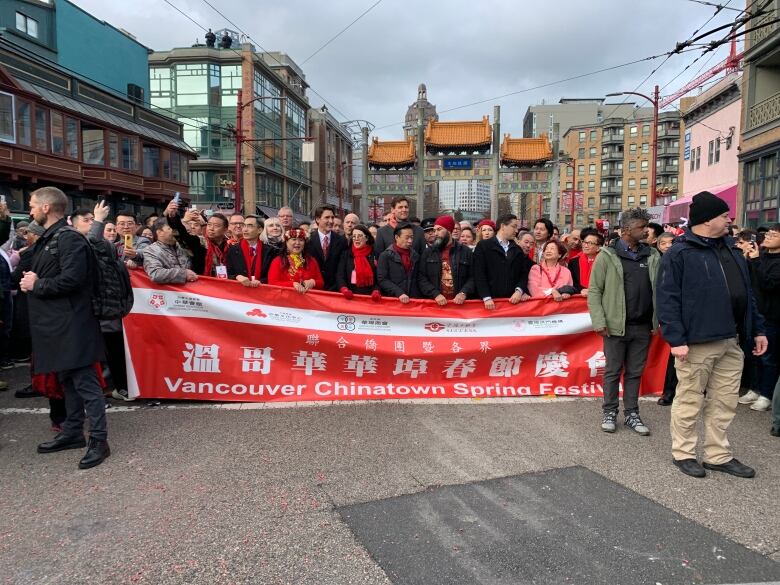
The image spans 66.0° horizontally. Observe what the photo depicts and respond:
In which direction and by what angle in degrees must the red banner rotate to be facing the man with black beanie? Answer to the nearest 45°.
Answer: approximately 45° to its left

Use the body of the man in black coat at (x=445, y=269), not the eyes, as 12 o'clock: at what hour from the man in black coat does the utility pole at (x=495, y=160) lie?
The utility pole is roughly at 6 o'clock from the man in black coat.

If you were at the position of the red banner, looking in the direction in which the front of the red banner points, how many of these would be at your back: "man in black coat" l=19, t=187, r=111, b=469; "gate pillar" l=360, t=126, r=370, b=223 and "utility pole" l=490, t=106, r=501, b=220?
2

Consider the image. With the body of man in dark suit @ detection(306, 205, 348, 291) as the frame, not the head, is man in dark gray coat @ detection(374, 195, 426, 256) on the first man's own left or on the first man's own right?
on the first man's own left

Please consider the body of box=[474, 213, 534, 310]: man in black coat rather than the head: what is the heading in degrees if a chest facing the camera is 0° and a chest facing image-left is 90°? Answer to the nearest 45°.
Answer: approximately 0°

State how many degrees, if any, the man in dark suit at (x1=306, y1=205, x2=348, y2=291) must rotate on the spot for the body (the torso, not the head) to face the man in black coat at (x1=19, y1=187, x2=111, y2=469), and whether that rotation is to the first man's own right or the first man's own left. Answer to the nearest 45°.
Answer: approximately 45° to the first man's own right

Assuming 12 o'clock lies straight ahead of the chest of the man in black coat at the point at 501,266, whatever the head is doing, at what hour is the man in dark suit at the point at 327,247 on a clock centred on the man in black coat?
The man in dark suit is roughly at 3 o'clock from the man in black coat.

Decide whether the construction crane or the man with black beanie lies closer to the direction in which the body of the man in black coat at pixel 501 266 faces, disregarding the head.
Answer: the man with black beanie

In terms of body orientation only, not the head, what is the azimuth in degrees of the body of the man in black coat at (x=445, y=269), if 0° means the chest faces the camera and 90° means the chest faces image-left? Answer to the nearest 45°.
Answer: approximately 0°

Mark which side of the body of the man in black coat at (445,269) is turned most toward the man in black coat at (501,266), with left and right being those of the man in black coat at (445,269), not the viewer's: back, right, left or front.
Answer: left

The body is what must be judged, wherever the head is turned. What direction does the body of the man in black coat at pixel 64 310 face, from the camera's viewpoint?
to the viewer's left

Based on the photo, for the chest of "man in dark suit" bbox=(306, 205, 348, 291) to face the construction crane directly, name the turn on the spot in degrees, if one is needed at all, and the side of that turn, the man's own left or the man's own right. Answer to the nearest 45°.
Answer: approximately 135° to the man's own left

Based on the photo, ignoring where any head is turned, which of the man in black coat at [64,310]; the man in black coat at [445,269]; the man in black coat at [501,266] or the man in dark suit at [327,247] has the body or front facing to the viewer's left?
the man in black coat at [64,310]
